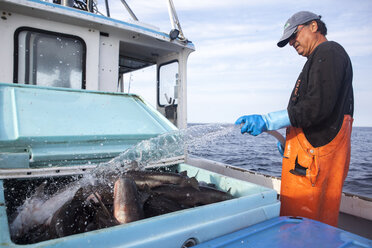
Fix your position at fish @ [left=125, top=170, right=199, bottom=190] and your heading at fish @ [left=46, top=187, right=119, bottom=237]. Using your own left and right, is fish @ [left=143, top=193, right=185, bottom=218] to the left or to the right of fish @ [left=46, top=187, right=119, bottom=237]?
left

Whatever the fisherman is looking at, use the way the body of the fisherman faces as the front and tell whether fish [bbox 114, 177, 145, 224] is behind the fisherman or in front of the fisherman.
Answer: in front

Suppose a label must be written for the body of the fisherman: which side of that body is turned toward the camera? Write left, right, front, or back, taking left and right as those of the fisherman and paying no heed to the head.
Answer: left

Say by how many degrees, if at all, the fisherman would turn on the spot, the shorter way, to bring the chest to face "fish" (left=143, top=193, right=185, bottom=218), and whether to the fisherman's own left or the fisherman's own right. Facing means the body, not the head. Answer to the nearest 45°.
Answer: approximately 45° to the fisherman's own left

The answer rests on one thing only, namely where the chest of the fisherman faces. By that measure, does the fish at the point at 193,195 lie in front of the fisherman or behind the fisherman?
in front

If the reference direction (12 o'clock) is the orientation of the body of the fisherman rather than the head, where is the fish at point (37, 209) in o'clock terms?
The fish is roughly at 11 o'clock from the fisherman.
